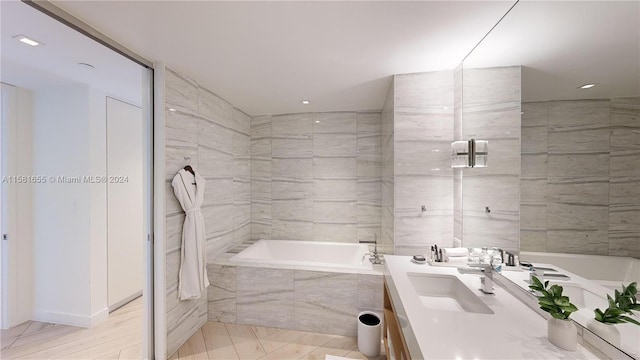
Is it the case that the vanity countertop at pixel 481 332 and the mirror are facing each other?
no

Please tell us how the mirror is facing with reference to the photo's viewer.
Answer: facing the viewer and to the left of the viewer

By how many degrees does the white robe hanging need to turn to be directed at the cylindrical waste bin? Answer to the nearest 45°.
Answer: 0° — it already faces it

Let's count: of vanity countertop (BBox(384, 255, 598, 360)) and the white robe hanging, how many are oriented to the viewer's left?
1

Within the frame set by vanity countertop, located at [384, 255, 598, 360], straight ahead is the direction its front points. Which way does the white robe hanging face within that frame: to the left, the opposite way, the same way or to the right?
the opposite way

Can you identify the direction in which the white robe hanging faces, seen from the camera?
facing the viewer and to the right of the viewer

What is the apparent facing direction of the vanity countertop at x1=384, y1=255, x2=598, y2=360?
to the viewer's left

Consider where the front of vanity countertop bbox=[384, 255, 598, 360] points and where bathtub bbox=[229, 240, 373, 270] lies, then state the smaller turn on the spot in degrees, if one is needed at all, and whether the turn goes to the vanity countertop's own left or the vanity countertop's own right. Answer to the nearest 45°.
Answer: approximately 45° to the vanity countertop's own right

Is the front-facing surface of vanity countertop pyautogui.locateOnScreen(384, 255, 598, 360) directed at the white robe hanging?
yes

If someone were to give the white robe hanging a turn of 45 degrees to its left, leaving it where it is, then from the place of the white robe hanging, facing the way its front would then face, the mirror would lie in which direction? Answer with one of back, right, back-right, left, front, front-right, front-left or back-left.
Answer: front-right

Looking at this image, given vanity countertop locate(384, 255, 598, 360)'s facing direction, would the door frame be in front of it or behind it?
in front
